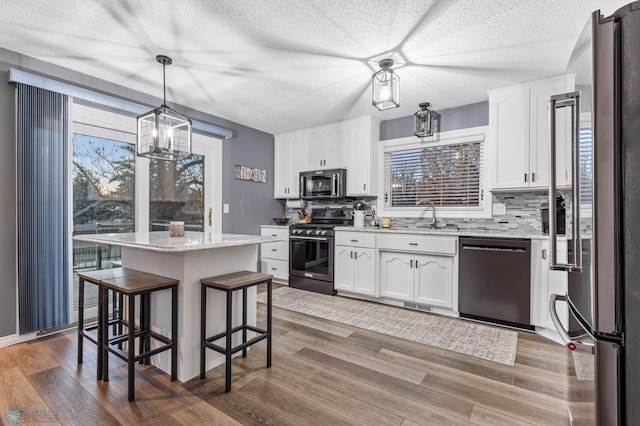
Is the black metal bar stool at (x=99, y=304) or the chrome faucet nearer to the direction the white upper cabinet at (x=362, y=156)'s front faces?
the black metal bar stool

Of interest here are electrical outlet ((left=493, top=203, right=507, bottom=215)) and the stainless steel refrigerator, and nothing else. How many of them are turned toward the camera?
1

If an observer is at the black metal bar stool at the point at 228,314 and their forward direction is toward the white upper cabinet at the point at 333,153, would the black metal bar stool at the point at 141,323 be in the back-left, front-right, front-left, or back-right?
back-left

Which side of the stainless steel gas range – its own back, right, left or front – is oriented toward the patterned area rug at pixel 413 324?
left

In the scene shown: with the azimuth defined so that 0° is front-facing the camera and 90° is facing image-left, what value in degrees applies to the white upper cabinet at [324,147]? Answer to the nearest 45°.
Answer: approximately 45°

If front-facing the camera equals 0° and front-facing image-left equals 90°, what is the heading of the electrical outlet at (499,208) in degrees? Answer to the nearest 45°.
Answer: approximately 0°

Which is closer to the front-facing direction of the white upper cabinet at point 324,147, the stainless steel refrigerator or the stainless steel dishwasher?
the stainless steel refrigerator

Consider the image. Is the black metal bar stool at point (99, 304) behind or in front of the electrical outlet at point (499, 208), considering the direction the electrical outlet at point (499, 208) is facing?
in front

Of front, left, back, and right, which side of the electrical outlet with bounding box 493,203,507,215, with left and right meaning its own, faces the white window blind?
right

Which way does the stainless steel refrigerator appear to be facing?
to the viewer's left

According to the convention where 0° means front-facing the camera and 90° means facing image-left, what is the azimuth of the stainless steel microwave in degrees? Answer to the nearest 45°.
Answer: approximately 45°

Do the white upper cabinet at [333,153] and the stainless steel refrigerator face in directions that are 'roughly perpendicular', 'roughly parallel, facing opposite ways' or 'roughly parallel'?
roughly perpendicular

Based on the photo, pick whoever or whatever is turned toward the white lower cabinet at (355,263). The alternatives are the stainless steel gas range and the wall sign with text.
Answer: the wall sign with text

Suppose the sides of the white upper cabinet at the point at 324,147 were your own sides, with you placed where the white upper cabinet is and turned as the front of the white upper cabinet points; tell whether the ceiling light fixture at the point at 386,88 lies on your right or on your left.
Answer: on your left
